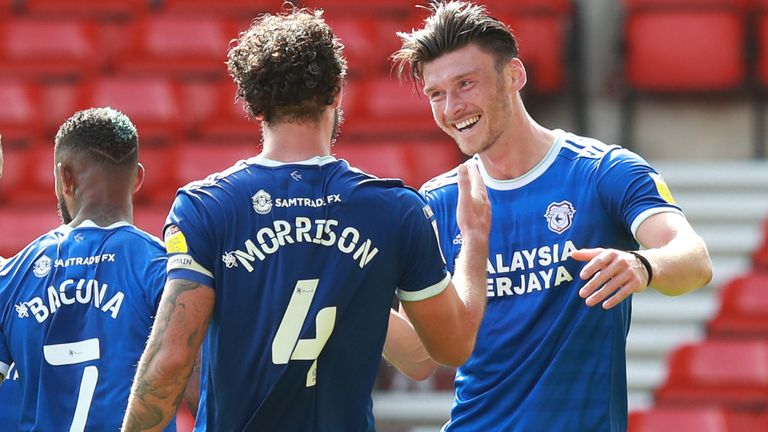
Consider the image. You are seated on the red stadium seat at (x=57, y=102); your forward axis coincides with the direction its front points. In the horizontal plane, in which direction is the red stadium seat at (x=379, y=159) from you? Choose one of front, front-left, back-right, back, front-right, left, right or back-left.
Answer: front-left

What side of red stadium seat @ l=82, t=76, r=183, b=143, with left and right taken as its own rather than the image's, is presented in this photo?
front

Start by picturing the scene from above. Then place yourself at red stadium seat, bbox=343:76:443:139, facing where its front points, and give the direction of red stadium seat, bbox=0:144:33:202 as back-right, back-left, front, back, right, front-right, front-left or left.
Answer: right

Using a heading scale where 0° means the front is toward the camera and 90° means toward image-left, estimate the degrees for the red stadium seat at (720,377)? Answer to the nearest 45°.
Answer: approximately 0°

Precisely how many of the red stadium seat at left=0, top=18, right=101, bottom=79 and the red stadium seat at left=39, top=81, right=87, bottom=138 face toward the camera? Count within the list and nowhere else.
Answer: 2
